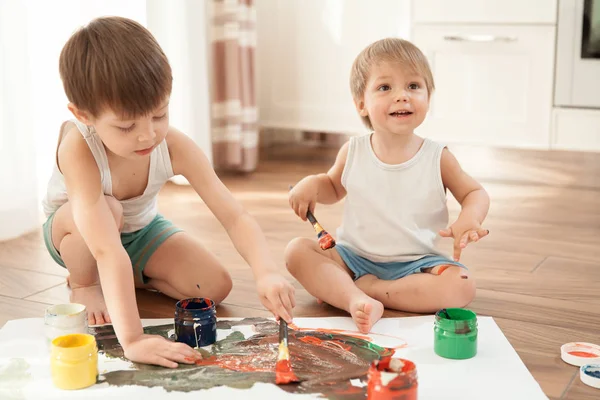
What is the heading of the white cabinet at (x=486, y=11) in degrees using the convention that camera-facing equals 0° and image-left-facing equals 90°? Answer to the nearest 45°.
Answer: approximately 0°

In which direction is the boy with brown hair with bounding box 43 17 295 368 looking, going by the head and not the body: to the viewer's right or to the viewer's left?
to the viewer's right

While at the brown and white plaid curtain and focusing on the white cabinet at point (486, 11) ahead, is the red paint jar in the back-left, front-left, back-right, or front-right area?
front-right

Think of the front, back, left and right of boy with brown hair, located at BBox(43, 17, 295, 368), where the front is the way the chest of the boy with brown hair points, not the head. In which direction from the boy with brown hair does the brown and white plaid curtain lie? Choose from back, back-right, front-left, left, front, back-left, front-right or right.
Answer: back-left

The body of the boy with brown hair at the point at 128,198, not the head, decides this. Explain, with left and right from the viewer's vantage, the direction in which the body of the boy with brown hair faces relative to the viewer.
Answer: facing the viewer and to the right of the viewer

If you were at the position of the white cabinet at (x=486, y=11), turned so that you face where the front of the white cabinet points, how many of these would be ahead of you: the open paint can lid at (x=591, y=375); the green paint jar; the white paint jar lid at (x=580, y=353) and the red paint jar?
4

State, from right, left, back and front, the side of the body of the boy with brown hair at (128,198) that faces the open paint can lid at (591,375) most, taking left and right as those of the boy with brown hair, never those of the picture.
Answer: front
